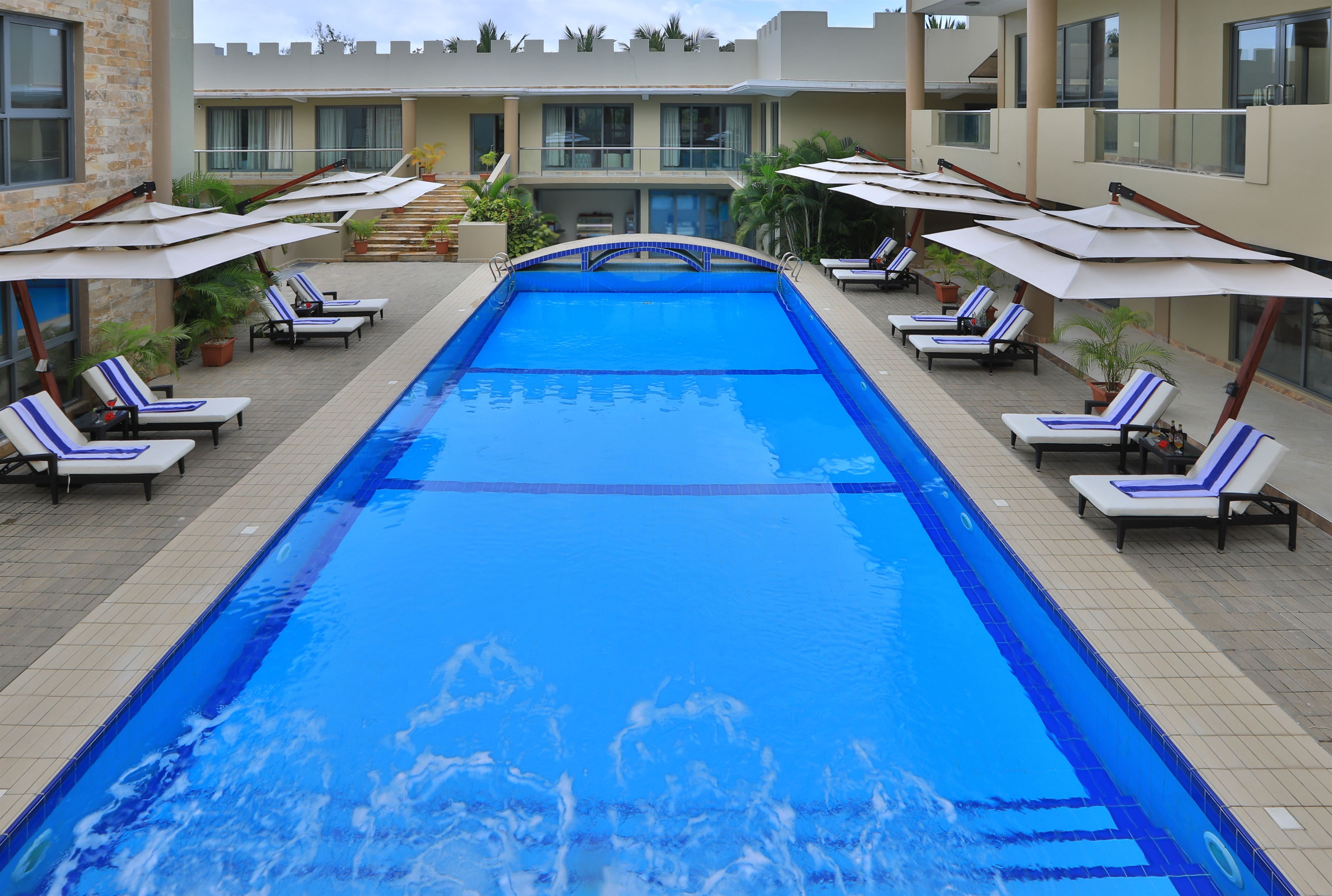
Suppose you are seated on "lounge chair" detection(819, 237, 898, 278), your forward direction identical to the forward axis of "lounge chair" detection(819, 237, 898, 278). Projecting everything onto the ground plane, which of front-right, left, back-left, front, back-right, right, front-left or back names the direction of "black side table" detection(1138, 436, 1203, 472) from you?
left

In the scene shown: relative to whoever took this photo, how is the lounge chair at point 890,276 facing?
facing to the left of the viewer

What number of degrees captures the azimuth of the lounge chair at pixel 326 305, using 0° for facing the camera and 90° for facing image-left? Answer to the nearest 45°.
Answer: approximately 270°

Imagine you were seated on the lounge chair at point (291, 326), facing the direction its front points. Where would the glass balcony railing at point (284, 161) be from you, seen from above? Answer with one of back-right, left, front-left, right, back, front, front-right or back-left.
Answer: left

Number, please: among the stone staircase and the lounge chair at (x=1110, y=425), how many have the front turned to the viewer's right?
0

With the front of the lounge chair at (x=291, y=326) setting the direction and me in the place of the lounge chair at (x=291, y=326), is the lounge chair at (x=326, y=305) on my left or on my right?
on my left

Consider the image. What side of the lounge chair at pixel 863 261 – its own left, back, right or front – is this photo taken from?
left

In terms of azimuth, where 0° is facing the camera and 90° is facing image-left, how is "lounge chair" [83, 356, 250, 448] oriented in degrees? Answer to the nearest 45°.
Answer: approximately 315°

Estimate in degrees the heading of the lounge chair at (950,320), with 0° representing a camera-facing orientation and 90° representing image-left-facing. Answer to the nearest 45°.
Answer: approximately 90°
